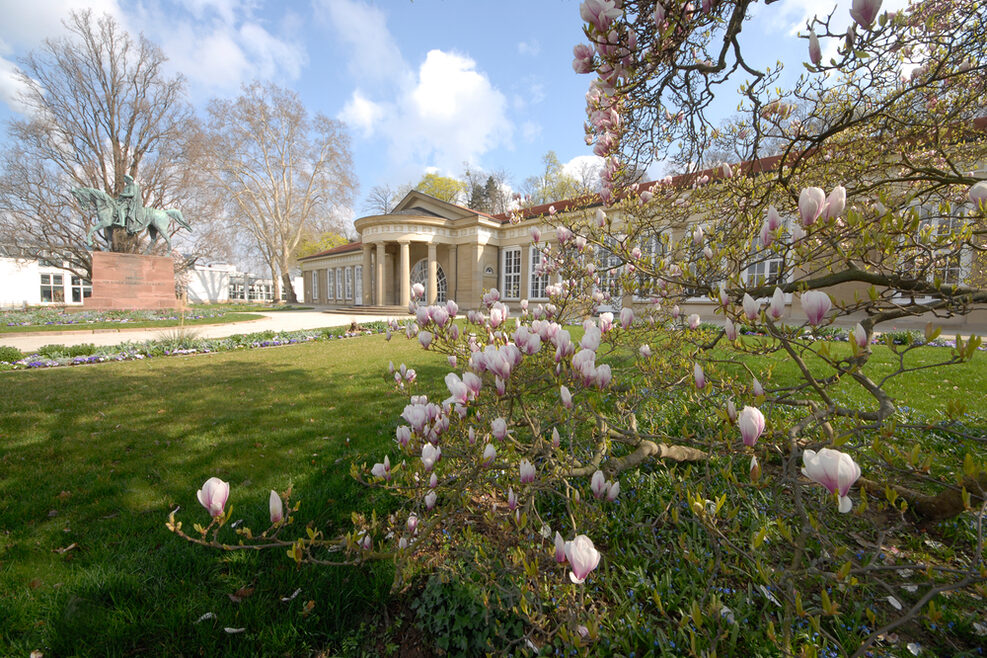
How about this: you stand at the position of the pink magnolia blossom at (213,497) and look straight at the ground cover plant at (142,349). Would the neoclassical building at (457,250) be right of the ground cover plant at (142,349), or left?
right

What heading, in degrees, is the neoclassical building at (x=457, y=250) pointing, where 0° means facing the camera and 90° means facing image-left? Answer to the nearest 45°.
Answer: approximately 45°

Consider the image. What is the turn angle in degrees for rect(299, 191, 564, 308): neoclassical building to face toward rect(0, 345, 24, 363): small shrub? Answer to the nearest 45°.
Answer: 0° — it already faces it
